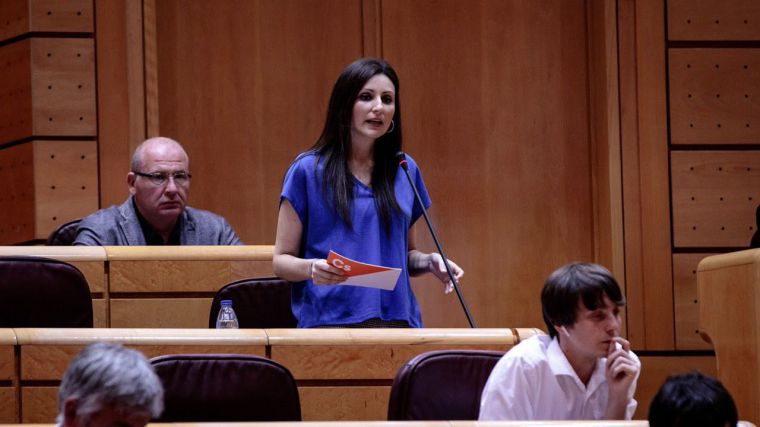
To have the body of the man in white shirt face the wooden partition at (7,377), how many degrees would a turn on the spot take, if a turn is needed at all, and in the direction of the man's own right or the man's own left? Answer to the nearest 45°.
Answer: approximately 135° to the man's own right

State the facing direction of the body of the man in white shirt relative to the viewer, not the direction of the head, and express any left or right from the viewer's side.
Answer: facing the viewer and to the right of the viewer
